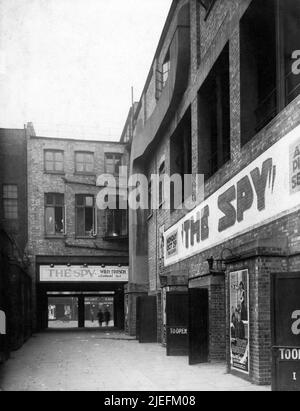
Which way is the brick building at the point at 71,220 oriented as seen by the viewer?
toward the camera

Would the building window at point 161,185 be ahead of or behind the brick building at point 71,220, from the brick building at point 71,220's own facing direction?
ahead

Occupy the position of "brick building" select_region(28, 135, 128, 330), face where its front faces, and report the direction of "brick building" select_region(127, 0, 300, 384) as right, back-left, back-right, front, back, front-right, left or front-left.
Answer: front
